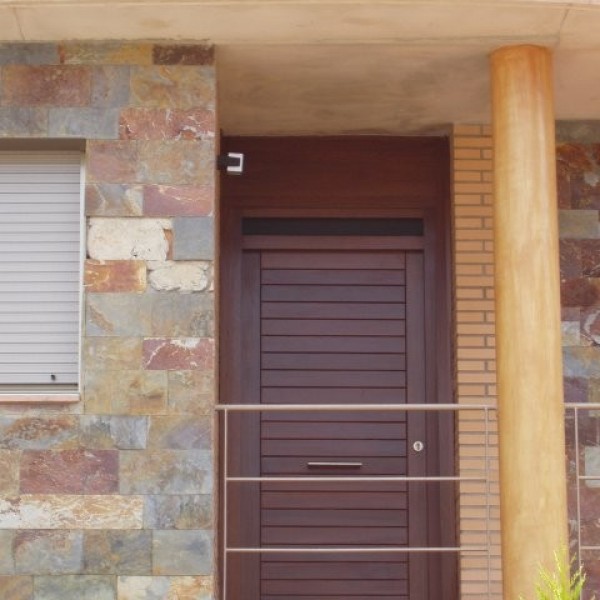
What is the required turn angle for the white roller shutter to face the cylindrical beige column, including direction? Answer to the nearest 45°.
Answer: approximately 90° to its left

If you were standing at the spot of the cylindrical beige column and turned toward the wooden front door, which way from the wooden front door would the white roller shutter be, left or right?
left

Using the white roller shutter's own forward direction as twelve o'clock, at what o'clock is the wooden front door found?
The wooden front door is roughly at 8 o'clock from the white roller shutter.

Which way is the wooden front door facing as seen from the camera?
toward the camera

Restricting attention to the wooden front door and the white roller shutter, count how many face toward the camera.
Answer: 2

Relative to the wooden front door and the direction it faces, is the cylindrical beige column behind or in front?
in front

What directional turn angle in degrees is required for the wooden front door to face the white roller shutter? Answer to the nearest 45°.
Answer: approximately 45° to its right

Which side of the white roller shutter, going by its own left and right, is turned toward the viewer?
front

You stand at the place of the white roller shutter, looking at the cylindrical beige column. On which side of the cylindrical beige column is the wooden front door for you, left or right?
left
